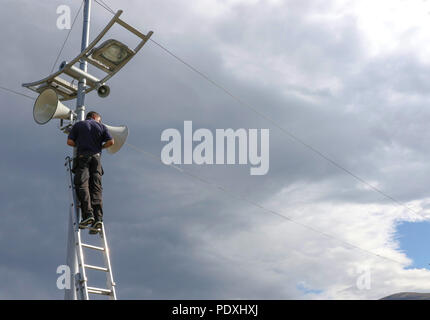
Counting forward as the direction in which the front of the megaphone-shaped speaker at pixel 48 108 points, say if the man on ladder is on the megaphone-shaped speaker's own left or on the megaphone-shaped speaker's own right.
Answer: on the megaphone-shaped speaker's own left

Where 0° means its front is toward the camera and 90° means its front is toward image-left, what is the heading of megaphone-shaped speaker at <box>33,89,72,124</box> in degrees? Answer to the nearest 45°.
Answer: approximately 45°

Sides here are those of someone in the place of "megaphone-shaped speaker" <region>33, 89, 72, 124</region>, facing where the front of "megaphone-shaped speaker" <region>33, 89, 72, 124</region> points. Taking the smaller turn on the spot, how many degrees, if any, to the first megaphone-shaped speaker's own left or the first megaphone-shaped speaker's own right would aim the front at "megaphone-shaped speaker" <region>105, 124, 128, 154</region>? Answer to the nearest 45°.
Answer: approximately 135° to the first megaphone-shaped speaker's own left

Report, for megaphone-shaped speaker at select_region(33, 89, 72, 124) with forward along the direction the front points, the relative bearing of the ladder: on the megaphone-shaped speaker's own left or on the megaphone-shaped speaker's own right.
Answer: on the megaphone-shaped speaker's own left
